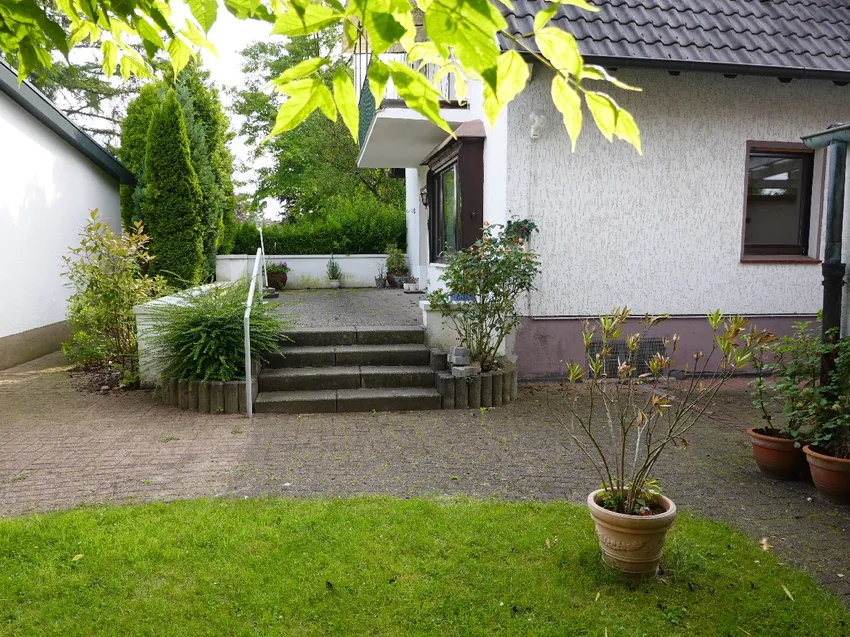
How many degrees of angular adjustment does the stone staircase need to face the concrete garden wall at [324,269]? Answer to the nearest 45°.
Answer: approximately 180°

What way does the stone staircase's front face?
toward the camera

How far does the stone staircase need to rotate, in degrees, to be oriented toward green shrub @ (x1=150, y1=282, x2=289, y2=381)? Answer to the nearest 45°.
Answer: approximately 90° to its right

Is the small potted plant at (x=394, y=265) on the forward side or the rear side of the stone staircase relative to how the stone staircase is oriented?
on the rear side

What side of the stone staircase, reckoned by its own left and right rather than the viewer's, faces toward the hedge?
back

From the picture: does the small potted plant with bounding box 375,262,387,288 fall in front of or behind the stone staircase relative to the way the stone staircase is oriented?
behind

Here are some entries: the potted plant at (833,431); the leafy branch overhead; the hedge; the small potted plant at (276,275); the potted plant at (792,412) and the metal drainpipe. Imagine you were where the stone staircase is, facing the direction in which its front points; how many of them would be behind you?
2

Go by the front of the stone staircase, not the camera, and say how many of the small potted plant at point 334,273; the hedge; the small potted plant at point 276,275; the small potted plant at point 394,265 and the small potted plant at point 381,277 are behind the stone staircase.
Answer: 5

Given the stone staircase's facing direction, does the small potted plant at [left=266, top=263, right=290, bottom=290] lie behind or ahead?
behind

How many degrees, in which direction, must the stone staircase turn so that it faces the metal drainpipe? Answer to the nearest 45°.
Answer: approximately 45° to its left

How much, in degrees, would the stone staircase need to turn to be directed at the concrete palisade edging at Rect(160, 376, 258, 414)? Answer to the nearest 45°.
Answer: approximately 90° to its right

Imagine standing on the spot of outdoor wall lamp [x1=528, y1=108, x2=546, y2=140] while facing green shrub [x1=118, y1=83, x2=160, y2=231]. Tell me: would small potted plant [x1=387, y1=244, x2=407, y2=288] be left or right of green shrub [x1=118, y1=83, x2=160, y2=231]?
right

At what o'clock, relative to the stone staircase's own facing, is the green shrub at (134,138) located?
The green shrub is roughly at 5 o'clock from the stone staircase.

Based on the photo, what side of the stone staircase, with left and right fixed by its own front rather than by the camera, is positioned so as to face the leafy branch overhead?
front

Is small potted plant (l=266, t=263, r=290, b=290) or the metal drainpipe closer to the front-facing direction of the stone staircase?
the metal drainpipe
